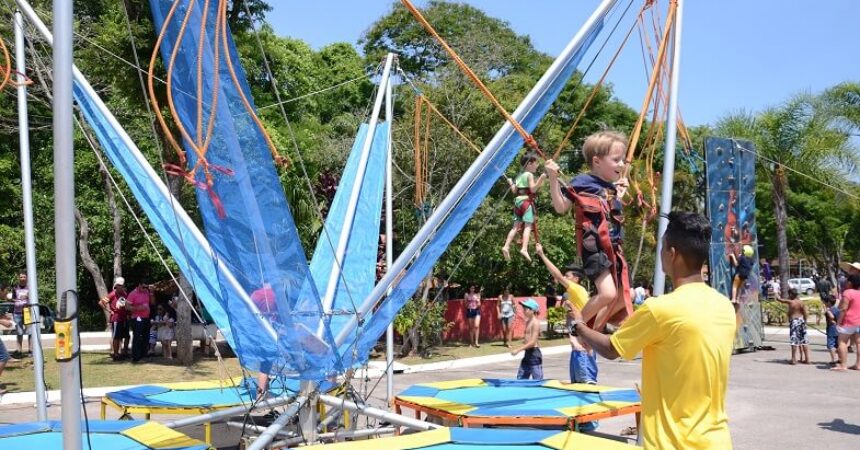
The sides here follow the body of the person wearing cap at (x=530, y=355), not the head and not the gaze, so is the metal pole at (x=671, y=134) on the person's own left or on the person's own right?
on the person's own left

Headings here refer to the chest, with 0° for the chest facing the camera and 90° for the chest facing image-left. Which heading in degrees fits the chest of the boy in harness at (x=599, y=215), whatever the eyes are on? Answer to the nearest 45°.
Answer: approximately 315°

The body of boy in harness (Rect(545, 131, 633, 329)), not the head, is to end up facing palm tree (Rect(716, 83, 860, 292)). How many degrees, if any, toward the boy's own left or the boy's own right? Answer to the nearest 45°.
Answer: approximately 135° to the boy's own left

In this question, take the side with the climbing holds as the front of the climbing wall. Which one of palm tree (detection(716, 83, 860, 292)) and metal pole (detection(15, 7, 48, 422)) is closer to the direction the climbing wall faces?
the metal pole

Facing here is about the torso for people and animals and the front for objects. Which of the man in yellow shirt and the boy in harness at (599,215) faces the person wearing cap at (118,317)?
the man in yellow shirt

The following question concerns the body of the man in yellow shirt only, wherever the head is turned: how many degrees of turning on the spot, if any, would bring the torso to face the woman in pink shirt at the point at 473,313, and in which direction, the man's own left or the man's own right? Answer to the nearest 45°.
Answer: approximately 45° to the man's own right
